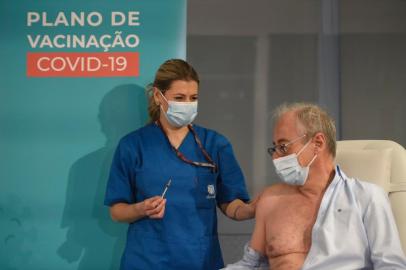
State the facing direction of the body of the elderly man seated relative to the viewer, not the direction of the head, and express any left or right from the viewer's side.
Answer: facing the viewer and to the left of the viewer

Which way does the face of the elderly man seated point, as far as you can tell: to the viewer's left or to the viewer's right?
to the viewer's left

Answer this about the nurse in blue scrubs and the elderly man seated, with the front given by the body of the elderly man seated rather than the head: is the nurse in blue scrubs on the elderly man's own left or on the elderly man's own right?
on the elderly man's own right
